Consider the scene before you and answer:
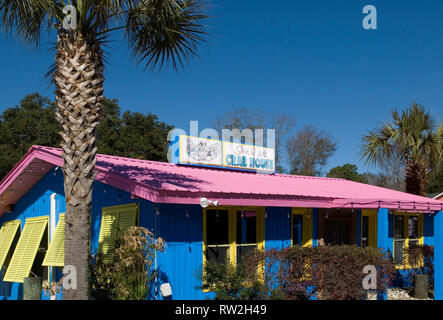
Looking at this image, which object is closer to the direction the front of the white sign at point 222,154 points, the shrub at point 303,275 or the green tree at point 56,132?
the shrub

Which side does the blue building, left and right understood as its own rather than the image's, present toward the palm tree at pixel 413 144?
left

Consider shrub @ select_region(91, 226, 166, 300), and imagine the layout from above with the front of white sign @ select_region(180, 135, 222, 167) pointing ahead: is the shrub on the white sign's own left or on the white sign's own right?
on the white sign's own right

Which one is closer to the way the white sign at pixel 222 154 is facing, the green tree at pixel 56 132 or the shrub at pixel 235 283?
the shrub

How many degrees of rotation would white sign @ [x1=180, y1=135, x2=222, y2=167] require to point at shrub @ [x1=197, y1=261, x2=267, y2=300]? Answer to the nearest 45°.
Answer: approximately 45° to its right

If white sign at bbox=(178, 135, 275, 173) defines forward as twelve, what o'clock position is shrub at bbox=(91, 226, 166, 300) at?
The shrub is roughly at 2 o'clock from the white sign.

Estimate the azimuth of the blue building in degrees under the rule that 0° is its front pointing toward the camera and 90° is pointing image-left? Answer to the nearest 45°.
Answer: approximately 315°

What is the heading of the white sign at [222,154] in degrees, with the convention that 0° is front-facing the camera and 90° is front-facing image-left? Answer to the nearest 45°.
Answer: approximately 315°
